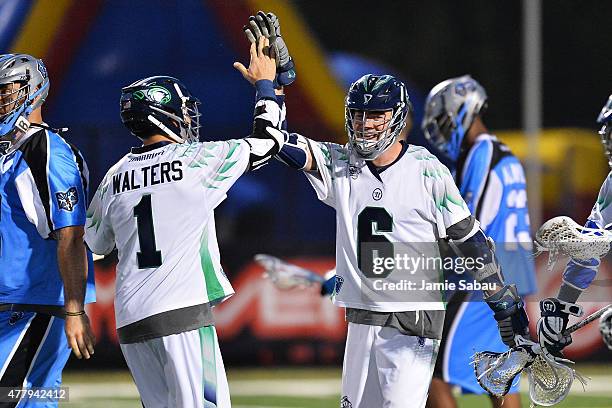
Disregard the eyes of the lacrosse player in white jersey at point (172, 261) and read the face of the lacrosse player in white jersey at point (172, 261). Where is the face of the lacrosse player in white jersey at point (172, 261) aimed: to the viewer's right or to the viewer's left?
to the viewer's right

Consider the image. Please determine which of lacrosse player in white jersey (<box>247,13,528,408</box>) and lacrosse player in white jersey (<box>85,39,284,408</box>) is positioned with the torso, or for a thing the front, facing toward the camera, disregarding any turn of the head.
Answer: lacrosse player in white jersey (<box>247,13,528,408</box>)

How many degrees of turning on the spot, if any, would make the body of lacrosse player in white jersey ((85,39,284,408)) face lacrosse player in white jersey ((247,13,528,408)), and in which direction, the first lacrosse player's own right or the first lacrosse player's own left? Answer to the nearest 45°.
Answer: approximately 45° to the first lacrosse player's own right

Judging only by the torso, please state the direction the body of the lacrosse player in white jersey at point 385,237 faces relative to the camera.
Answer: toward the camera

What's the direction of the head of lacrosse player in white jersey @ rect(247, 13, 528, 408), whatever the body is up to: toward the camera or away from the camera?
toward the camera

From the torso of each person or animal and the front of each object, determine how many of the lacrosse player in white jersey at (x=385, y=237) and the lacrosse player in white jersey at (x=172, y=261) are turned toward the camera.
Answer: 1

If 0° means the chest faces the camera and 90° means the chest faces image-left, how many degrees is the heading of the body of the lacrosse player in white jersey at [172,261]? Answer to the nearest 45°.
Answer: approximately 225°
